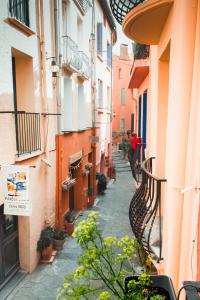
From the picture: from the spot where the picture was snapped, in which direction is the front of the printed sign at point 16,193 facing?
facing the viewer

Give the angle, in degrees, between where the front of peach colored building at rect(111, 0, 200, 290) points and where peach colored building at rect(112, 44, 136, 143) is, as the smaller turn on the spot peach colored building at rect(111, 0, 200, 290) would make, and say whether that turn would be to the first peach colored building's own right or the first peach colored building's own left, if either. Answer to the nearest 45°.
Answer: approximately 90° to the first peach colored building's own right

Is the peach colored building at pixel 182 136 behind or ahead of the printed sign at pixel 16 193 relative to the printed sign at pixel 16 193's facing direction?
ahead

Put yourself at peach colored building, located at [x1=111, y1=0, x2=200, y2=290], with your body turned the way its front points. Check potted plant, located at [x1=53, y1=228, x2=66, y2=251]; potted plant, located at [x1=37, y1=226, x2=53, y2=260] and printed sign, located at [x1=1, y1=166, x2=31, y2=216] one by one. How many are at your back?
0

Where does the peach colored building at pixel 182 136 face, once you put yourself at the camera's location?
facing to the left of the viewer
